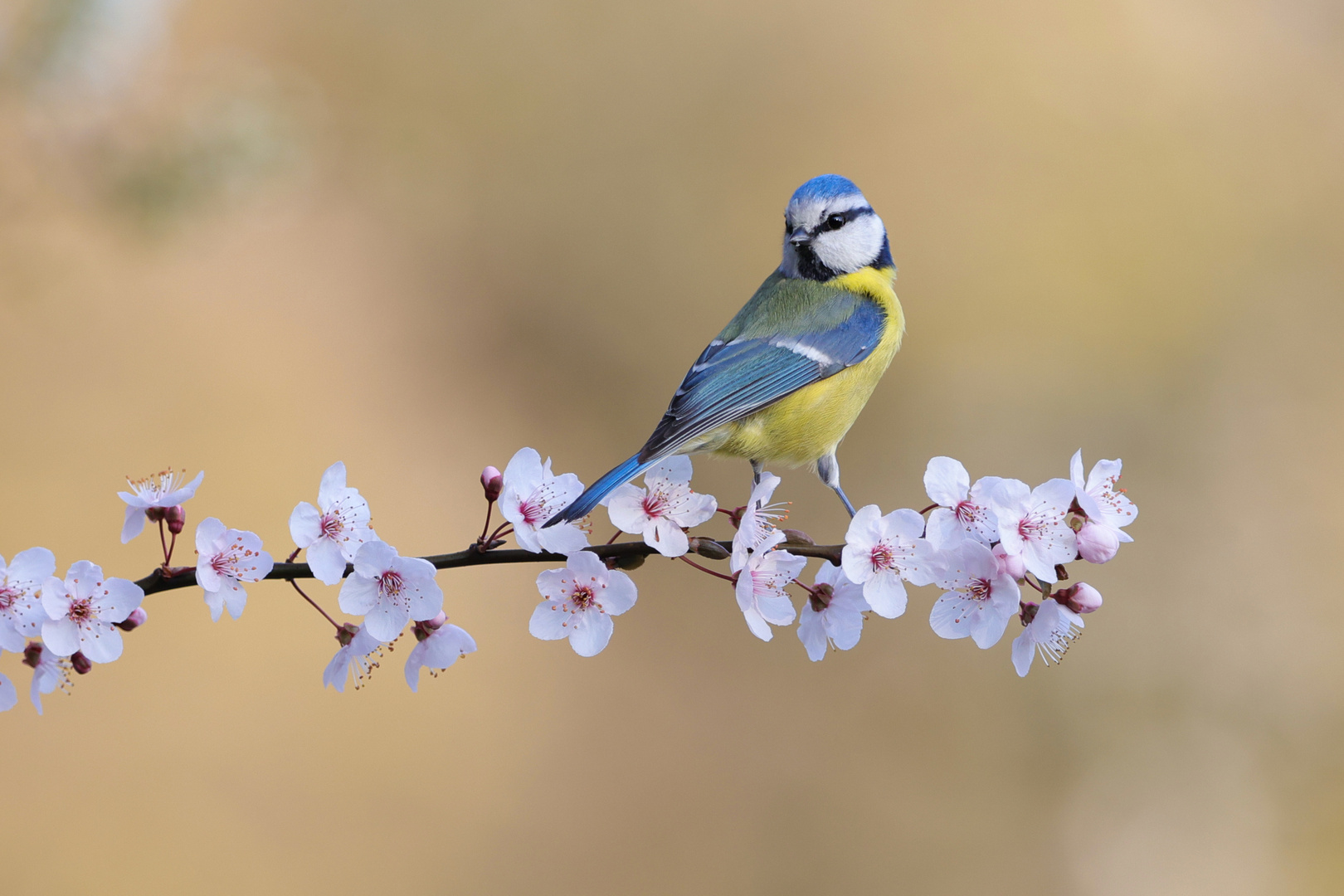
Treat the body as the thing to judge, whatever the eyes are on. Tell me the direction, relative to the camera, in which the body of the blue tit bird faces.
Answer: to the viewer's right

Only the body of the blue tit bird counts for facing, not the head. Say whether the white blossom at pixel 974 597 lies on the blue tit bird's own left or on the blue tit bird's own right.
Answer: on the blue tit bird's own right
